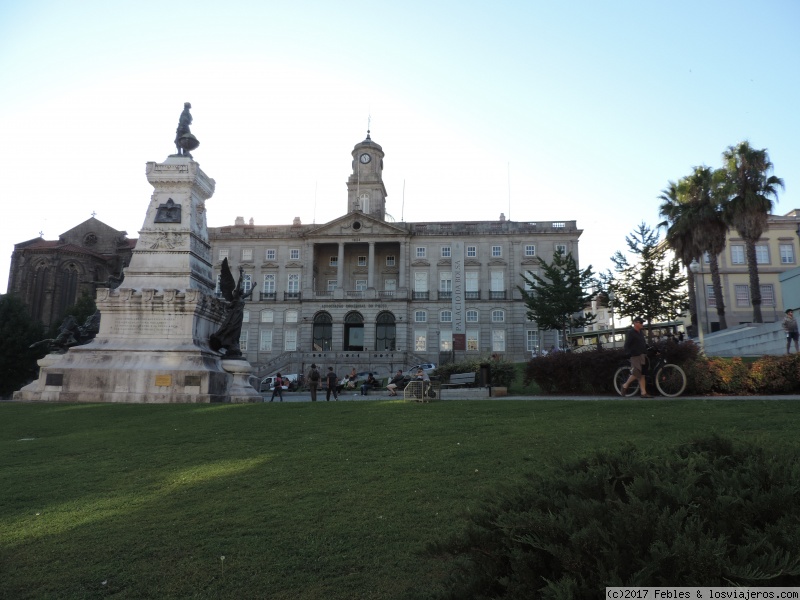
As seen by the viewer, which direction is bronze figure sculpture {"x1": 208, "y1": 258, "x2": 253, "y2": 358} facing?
to the viewer's right

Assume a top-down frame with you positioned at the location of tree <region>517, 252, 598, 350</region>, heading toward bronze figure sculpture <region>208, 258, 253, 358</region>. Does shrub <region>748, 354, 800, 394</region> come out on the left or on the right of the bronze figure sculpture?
left

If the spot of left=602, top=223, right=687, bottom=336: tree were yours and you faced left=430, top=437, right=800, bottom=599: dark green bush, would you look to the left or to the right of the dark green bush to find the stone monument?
right
